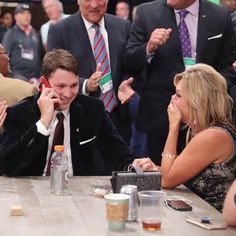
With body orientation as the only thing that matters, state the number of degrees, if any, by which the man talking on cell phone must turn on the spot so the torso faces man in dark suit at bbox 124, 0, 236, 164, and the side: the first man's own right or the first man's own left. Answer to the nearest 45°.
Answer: approximately 135° to the first man's own left

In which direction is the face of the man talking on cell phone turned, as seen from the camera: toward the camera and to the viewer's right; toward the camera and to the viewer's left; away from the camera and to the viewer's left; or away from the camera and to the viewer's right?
toward the camera and to the viewer's right

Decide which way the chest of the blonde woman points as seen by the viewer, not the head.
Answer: to the viewer's left

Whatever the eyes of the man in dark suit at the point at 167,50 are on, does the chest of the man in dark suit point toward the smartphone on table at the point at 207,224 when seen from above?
yes

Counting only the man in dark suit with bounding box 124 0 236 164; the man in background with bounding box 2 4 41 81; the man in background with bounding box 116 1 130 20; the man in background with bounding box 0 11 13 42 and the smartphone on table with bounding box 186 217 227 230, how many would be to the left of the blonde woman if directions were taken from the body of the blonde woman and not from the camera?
1

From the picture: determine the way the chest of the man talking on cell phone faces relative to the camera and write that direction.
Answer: toward the camera

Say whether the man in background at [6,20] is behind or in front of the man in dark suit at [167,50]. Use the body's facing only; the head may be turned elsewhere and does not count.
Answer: behind

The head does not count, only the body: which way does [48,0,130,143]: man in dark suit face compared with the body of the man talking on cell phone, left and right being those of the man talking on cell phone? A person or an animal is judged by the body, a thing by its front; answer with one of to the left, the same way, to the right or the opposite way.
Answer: the same way

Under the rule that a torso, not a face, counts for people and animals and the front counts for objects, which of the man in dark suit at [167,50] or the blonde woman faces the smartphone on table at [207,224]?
the man in dark suit

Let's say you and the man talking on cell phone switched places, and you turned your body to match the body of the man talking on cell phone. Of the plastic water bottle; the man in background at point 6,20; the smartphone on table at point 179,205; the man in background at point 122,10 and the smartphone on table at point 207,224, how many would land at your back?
2

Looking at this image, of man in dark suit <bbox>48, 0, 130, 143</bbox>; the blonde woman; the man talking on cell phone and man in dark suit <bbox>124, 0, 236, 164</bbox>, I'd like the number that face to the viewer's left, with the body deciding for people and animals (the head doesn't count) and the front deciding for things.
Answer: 1

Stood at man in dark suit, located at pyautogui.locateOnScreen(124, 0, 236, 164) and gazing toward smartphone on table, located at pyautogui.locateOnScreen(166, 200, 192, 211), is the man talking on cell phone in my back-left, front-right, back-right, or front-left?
front-right

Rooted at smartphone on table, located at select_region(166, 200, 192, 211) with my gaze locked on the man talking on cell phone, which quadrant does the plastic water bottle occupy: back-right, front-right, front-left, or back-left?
front-left

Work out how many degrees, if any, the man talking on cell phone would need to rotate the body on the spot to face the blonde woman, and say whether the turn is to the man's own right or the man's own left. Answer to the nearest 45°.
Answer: approximately 45° to the man's own left

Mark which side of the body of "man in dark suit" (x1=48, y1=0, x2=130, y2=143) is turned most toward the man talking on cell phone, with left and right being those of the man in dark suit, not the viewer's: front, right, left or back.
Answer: front

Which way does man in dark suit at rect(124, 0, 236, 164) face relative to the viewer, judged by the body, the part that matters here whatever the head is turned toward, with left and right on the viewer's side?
facing the viewer

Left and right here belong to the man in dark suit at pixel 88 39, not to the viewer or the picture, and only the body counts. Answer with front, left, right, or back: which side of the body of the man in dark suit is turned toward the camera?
front

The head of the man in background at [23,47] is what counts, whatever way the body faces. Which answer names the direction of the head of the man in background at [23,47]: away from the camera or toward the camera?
toward the camera

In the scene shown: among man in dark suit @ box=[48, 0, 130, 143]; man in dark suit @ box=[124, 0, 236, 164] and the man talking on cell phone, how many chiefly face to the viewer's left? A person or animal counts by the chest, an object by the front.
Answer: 0
